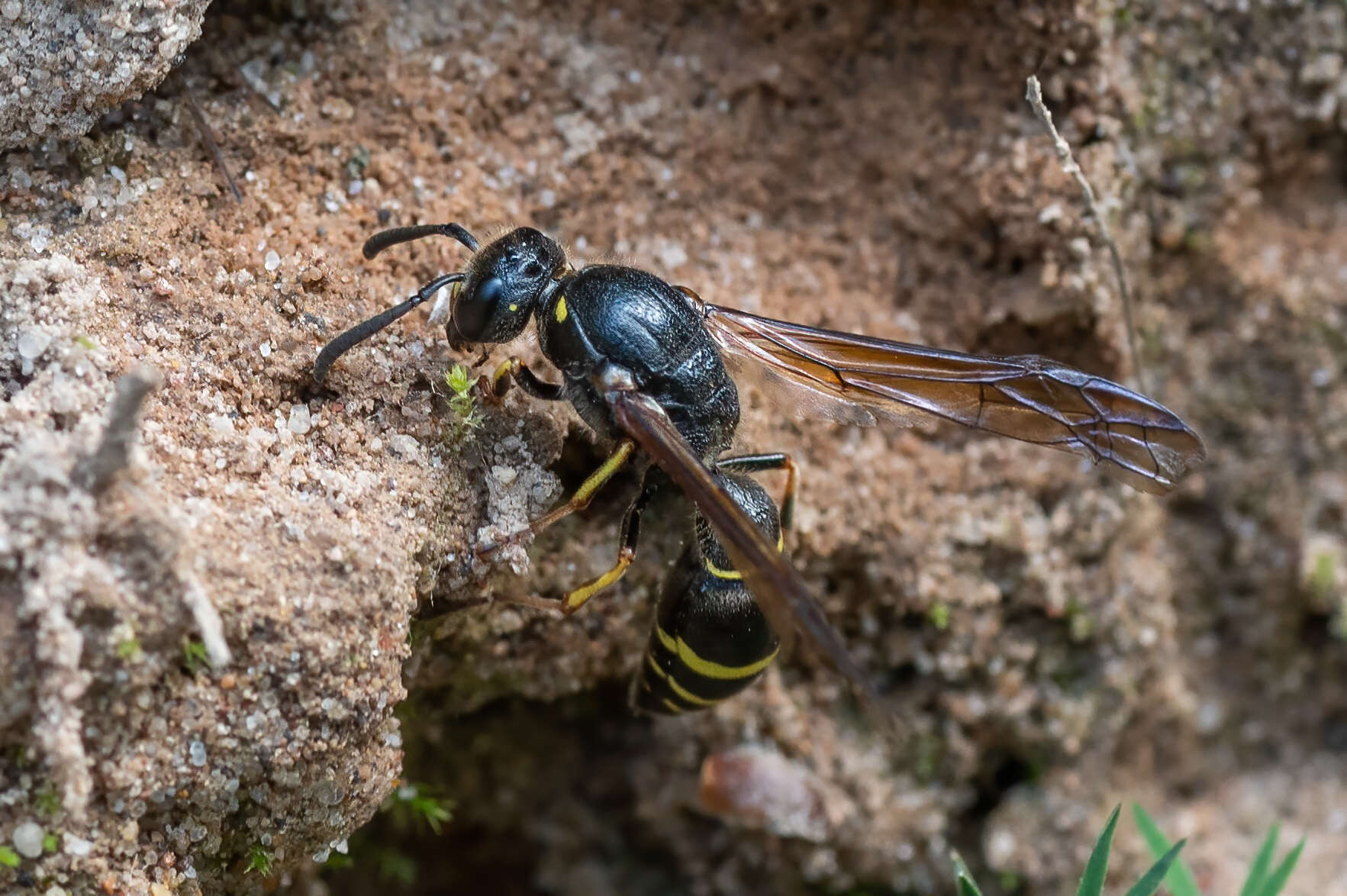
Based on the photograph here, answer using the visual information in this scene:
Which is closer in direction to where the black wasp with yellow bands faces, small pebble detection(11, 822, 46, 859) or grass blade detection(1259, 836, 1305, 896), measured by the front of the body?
the small pebble

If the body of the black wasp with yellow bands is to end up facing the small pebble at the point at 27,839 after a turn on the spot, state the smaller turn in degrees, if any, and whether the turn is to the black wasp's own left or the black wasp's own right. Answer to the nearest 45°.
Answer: approximately 90° to the black wasp's own left

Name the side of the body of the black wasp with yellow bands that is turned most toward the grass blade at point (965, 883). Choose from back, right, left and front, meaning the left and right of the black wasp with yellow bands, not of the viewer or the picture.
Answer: back

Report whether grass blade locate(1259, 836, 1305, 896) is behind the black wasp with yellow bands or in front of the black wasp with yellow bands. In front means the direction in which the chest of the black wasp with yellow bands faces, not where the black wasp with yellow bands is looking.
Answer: behind

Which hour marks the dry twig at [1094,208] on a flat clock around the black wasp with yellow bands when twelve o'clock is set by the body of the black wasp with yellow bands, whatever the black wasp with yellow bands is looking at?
The dry twig is roughly at 4 o'clock from the black wasp with yellow bands.

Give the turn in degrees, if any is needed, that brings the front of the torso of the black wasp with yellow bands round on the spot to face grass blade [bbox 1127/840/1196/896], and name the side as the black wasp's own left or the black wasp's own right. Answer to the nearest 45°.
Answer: approximately 180°

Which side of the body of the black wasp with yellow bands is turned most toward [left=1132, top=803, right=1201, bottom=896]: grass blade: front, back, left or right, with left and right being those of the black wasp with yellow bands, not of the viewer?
back

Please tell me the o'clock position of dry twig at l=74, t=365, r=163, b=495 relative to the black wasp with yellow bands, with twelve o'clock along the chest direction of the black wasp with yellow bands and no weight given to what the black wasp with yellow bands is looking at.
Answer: The dry twig is roughly at 10 o'clock from the black wasp with yellow bands.

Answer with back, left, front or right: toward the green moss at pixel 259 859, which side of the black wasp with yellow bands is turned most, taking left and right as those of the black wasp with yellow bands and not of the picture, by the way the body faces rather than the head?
left

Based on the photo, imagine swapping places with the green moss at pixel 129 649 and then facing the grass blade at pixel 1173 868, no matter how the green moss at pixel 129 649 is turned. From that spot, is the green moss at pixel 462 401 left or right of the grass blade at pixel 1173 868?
left

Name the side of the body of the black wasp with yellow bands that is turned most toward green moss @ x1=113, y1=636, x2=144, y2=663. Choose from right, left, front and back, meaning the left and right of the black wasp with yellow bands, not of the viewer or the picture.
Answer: left

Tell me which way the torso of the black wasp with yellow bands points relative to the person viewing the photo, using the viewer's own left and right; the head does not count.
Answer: facing to the left of the viewer

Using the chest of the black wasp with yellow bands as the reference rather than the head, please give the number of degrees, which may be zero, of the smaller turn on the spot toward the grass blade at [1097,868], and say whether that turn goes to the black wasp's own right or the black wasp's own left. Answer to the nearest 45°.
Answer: approximately 180°
